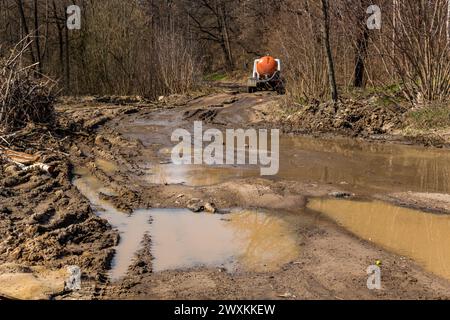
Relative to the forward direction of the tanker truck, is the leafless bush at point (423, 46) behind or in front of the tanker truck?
behind

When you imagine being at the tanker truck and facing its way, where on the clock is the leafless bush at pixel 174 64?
The leafless bush is roughly at 10 o'clock from the tanker truck.

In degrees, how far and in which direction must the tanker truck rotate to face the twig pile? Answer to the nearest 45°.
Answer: approximately 135° to its left

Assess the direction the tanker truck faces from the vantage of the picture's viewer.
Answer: facing away from the viewer

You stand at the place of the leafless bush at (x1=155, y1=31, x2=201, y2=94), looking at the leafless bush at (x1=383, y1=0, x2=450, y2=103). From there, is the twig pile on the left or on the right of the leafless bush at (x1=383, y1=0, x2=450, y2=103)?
right
